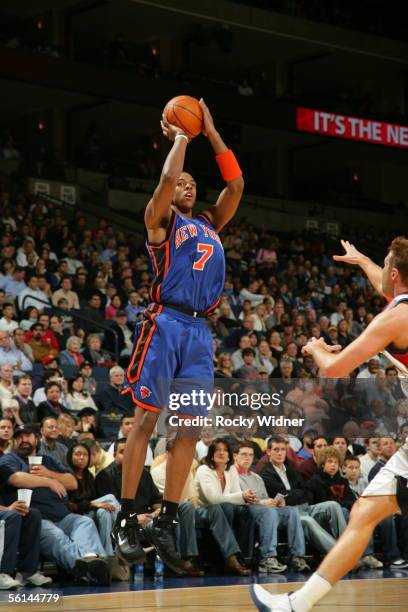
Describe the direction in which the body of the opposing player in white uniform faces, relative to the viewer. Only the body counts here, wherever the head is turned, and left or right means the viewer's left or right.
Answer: facing to the left of the viewer

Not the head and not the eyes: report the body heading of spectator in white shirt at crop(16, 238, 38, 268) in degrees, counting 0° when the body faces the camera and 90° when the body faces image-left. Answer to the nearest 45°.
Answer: approximately 315°

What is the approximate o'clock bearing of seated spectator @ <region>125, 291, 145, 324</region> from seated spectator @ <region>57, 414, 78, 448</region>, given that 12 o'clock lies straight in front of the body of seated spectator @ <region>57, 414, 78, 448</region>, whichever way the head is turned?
seated spectator @ <region>125, 291, 145, 324</region> is roughly at 8 o'clock from seated spectator @ <region>57, 414, 78, 448</region>.

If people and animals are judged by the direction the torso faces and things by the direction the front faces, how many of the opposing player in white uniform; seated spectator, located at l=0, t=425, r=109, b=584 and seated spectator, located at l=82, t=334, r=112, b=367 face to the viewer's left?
1

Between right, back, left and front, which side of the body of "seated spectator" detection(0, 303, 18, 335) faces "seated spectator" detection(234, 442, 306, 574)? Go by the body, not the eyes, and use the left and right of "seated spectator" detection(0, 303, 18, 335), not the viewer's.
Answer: front

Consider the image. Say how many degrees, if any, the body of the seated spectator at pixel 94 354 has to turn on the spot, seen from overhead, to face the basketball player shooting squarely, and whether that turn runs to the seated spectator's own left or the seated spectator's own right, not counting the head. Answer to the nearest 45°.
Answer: approximately 45° to the seated spectator's own right

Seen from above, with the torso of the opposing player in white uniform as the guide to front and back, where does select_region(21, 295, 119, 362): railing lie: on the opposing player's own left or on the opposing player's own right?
on the opposing player's own right

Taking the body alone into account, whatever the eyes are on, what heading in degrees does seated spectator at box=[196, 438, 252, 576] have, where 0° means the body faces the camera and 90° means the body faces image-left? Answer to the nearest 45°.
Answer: approximately 315°

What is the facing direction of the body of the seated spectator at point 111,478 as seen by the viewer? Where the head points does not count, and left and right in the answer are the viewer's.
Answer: facing the viewer and to the right of the viewer

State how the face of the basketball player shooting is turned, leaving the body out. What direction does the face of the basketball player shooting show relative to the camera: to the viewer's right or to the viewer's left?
to the viewer's right

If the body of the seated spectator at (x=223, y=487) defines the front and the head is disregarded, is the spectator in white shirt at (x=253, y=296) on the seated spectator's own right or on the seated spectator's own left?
on the seated spectator's own left

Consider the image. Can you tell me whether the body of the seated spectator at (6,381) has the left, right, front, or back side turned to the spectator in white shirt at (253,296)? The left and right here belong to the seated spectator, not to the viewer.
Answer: left

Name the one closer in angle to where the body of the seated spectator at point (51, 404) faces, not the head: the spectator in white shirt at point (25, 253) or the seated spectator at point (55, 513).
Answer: the seated spectator

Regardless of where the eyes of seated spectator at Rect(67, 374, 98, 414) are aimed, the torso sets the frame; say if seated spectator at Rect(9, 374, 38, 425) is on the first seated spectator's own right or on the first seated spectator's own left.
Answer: on the first seated spectator's own right

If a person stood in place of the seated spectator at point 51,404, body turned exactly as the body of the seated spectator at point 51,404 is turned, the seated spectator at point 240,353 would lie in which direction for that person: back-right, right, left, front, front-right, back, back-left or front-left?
left
